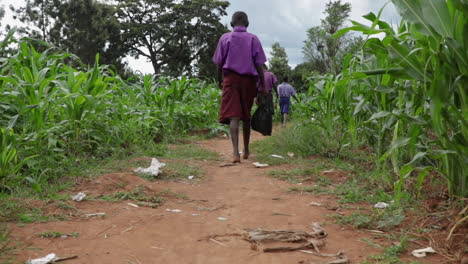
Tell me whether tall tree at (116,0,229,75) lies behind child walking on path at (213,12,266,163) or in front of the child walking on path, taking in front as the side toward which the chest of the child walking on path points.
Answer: in front

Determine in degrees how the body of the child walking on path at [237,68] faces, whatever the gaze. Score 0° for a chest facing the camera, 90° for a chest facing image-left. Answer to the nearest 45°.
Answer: approximately 180°

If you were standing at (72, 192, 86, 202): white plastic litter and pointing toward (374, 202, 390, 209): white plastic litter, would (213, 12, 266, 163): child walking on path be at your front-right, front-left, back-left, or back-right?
front-left

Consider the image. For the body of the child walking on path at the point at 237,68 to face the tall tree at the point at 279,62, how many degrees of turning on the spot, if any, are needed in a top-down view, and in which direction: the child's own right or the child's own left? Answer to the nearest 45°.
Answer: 0° — they already face it

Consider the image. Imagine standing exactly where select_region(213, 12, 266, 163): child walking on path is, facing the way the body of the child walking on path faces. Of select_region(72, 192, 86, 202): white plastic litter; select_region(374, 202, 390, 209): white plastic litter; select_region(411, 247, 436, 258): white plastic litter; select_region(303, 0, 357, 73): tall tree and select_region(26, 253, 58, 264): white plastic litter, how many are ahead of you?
1

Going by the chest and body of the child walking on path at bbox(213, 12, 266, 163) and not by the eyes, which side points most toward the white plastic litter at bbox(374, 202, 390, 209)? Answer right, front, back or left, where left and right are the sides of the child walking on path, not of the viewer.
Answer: back

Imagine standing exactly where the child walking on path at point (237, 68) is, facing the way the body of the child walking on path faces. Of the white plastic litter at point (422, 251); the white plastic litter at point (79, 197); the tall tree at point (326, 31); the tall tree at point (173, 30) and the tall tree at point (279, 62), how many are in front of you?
3

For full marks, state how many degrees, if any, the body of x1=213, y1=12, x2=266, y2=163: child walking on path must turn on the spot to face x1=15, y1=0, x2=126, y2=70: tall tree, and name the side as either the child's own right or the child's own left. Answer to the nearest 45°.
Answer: approximately 45° to the child's own left

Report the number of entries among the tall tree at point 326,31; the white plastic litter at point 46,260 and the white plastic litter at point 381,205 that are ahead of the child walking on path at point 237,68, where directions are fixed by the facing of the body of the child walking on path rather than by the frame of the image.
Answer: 1

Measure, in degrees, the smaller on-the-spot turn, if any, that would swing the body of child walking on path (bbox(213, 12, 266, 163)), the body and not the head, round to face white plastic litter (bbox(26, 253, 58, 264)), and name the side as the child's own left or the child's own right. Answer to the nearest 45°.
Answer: approximately 180°

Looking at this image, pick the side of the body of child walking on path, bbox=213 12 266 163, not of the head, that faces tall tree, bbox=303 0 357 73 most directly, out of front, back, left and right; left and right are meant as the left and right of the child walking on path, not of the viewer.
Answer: front

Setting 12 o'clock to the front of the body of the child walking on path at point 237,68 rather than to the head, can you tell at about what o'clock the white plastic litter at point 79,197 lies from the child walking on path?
The white plastic litter is roughly at 7 o'clock from the child walking on path.

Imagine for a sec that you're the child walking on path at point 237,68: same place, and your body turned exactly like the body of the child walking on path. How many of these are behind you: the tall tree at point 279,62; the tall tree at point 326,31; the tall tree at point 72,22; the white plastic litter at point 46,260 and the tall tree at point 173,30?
1

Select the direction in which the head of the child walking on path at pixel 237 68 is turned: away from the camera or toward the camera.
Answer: away from the camera
